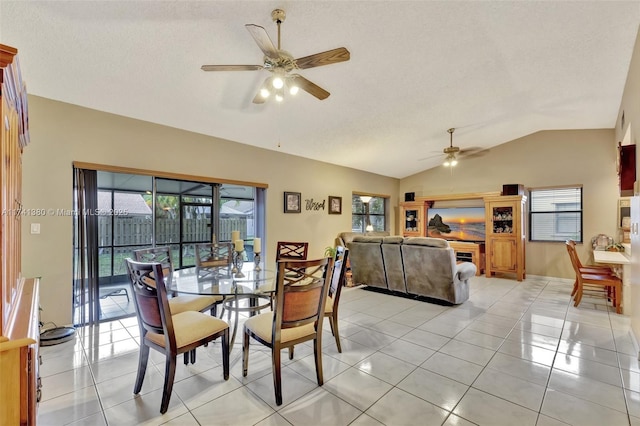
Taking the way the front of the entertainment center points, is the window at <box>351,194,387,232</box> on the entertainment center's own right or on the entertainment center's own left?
on the entertainment center's own right

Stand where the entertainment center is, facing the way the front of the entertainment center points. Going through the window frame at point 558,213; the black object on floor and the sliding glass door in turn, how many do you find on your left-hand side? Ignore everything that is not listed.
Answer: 1

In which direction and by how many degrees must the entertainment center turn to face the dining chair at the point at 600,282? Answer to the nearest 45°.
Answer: approximately 45° to its left

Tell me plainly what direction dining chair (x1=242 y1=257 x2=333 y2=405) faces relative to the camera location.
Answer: facing away from the viewer and to the left of the viewer

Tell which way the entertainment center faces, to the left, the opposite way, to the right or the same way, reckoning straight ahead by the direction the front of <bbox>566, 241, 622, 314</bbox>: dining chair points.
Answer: to the right

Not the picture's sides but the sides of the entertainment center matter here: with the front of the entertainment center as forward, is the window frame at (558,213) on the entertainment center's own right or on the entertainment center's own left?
on the entertainment center's own left

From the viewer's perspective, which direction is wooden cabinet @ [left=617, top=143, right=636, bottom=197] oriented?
to the viewer's left

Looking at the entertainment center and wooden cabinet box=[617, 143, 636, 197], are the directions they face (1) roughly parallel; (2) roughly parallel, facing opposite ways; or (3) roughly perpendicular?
roughly perpendicular

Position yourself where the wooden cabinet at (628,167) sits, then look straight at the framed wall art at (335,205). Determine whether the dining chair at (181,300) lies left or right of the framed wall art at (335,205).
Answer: left

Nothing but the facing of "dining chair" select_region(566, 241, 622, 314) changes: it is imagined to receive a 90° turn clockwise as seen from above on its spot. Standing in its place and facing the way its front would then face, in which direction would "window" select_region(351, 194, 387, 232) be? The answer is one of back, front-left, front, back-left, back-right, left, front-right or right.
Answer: right

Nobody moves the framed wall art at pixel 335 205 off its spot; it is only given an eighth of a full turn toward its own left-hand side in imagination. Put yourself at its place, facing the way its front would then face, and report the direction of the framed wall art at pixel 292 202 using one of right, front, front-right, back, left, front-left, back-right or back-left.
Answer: back-right

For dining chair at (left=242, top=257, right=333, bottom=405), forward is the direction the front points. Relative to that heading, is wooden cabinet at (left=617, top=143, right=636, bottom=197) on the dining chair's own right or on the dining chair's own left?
on the dining chair's own right

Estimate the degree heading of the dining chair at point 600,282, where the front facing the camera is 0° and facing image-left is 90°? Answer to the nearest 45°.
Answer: approximately 270°
